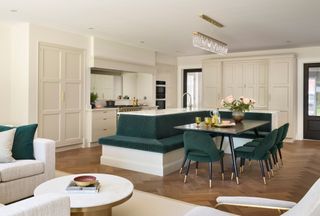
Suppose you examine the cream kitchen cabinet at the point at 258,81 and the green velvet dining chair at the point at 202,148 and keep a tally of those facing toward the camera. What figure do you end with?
1

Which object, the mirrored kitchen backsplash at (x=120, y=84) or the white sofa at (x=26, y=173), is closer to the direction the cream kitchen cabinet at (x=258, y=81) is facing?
the white sofa

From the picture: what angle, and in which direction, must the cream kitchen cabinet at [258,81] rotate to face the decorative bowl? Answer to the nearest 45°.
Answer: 0° — it already faces it

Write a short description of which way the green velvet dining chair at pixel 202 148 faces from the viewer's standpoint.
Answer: facing away from the viewer and to the right of the viewer

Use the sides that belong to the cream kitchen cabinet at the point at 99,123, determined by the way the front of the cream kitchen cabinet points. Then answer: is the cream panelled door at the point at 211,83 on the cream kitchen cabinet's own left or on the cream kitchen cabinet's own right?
on the cream kitchen cabinet's own left

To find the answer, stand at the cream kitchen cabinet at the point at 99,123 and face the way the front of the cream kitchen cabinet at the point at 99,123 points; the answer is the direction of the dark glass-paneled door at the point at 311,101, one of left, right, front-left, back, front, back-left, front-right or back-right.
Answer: front-left

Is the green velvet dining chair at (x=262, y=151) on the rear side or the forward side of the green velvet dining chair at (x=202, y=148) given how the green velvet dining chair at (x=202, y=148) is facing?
on the forward side

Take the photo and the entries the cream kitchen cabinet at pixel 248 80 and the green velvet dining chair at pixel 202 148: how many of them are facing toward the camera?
1

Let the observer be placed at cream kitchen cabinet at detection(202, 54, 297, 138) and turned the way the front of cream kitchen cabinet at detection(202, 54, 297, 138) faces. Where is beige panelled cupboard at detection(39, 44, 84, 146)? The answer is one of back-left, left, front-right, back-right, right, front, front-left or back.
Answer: front-right

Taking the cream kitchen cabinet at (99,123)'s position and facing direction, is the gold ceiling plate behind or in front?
in front

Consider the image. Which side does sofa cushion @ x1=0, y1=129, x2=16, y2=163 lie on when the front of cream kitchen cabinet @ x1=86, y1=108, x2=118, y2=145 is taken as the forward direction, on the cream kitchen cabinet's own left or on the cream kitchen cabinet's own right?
on the cream kitchen cabinet's own right

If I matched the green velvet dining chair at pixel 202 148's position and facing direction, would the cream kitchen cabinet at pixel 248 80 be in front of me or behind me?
in front

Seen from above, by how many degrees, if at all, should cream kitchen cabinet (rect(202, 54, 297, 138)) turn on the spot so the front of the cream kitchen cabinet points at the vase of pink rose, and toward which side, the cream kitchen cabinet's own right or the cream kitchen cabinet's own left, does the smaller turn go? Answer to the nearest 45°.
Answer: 0° — it already faces it

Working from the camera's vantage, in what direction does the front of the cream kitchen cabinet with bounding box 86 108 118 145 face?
facing the viewer and to the right of the viewer

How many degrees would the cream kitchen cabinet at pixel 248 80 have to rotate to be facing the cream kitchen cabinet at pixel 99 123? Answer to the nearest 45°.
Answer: approximately 45° to its right
